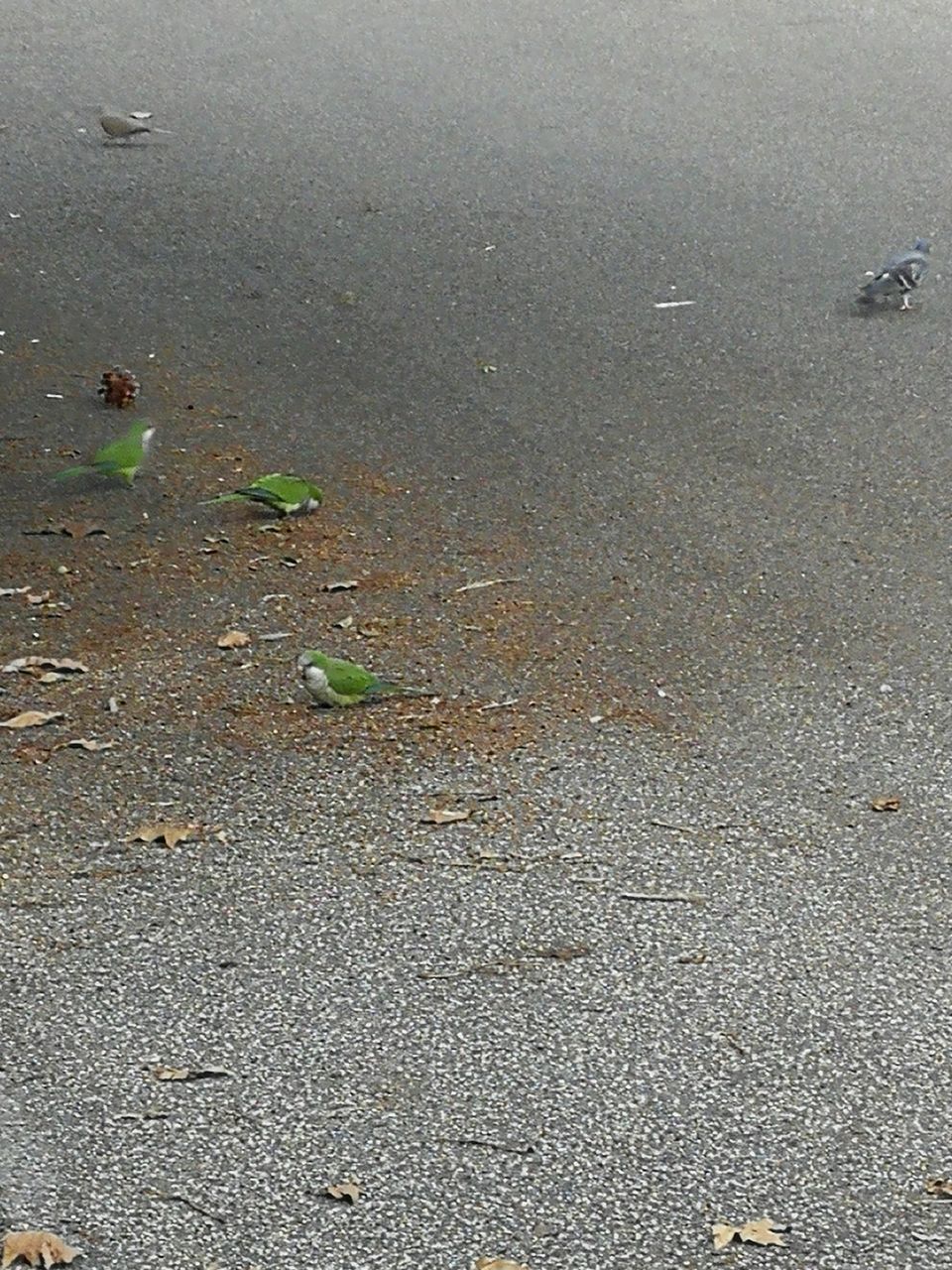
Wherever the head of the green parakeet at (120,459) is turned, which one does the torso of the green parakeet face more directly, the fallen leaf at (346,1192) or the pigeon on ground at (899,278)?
the pigeon on ground

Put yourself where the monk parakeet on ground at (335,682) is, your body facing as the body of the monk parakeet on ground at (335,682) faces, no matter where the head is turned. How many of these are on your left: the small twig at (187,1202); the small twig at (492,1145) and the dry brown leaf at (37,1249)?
3

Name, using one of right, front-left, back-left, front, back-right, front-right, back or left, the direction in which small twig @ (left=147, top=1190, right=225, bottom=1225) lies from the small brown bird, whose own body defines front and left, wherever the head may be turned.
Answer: left

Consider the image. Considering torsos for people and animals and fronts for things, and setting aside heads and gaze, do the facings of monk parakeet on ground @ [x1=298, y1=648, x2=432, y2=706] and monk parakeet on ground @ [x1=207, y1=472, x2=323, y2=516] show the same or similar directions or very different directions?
very different directions

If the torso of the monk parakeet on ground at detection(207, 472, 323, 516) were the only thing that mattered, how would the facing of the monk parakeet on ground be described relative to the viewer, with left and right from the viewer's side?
facing to the right of the viewer

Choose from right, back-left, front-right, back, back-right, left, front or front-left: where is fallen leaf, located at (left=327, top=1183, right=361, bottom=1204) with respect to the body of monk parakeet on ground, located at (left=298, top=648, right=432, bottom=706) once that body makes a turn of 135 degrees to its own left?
front-right

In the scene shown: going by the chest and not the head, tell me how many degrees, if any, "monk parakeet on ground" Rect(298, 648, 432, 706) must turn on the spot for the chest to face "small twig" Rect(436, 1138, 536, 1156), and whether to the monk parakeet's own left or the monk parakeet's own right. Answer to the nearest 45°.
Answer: approximately 90° to the monk parakeet's own left

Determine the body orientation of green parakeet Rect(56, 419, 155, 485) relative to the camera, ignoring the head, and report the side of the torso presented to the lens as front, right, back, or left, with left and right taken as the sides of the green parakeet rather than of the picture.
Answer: right

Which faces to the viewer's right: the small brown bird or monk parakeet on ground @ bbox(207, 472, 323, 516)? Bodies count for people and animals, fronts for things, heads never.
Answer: the monk parakeet on ground

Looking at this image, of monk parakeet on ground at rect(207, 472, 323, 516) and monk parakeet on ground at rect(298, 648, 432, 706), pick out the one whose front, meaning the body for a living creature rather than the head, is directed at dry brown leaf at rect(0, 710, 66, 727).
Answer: monk parakeet on ground at rect(298, 648, 432, 706)

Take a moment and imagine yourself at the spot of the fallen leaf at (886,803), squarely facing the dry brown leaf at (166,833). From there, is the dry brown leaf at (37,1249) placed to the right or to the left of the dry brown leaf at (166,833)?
left

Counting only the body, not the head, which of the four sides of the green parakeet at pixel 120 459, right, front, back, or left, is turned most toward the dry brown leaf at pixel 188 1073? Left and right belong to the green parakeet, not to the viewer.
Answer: right

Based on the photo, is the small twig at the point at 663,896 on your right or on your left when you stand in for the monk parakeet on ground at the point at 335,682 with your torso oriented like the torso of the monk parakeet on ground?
on your left

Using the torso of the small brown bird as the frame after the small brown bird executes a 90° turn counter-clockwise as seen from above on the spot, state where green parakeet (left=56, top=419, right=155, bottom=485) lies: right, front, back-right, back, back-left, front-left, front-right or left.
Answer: front

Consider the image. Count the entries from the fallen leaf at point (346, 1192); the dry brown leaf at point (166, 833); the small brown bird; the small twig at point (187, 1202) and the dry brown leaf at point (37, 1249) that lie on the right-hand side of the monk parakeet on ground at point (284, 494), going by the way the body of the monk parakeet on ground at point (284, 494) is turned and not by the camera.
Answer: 4

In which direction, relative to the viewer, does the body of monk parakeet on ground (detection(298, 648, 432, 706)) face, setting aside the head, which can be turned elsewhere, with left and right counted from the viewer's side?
facing to the left of the viewer
